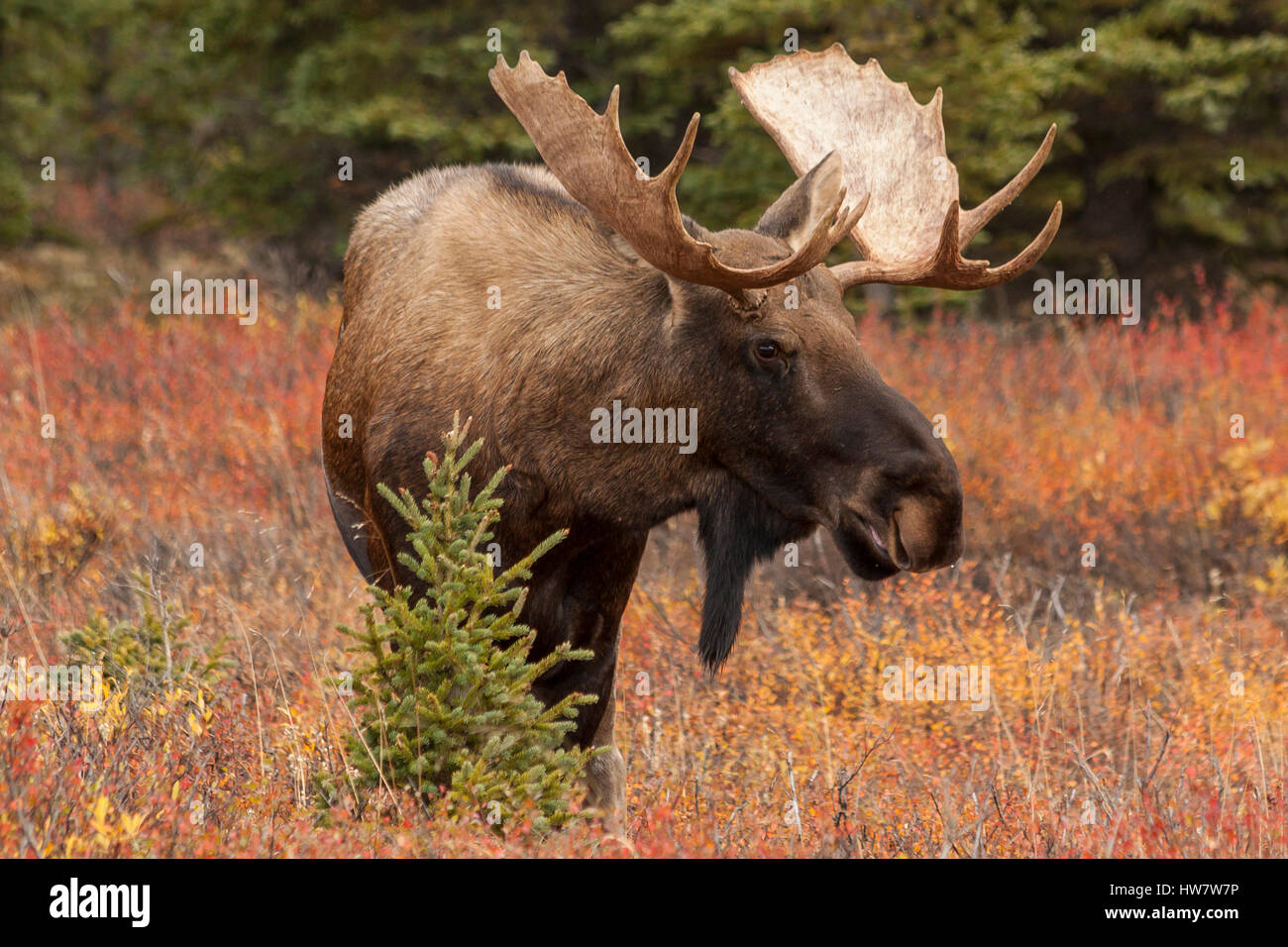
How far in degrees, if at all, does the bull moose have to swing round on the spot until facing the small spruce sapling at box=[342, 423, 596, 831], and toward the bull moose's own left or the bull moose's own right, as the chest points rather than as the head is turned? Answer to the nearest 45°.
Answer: approximately 90° to the bull moose's own right

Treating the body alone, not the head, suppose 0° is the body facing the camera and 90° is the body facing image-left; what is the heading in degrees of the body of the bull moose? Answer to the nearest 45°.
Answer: approximately 315°
